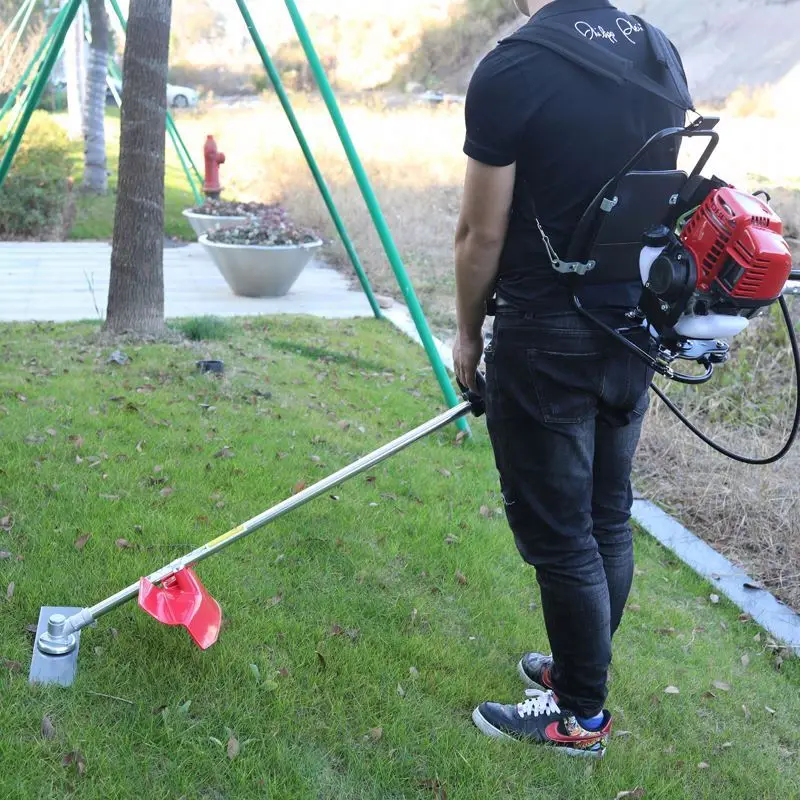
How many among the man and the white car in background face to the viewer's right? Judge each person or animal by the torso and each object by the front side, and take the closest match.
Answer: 1

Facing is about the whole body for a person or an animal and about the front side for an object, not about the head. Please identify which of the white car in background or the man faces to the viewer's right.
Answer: the white car in background

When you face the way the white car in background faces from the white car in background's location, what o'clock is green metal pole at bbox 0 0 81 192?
The green metal pole is roughly at 3 o'clock from the white car in background.

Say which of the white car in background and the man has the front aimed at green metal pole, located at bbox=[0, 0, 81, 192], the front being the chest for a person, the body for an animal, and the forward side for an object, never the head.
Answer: the man

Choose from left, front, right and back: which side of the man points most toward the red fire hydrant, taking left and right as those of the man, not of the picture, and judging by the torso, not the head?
front

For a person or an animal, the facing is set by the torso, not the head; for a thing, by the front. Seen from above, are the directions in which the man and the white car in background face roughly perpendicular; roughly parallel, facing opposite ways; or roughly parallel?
roughly perpendicular

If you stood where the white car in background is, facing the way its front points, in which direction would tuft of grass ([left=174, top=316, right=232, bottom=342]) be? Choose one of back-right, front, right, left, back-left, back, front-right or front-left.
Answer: right

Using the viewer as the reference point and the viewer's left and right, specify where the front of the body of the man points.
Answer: facing away from the viewer and to the left of the viewer

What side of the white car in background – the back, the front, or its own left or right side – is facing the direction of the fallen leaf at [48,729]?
right

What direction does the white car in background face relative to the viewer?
to the viewer's right

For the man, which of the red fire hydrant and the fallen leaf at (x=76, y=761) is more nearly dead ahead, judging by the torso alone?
the red fire hydrant
